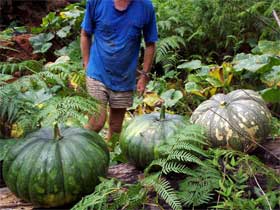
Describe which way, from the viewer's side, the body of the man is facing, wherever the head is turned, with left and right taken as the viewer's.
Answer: facing the viewer

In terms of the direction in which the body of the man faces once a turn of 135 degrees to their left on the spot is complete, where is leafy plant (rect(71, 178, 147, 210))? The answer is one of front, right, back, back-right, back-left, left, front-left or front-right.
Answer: back-right

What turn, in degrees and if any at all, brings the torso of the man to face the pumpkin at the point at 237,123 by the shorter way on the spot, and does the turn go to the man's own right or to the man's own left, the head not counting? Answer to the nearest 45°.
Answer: approximately 45° to the man's own left

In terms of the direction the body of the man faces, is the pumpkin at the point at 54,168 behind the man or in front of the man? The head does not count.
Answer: in front

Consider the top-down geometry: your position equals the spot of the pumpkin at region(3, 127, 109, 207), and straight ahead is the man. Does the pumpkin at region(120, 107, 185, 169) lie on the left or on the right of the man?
right

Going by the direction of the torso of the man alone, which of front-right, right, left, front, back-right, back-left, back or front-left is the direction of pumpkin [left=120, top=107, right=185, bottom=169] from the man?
front
